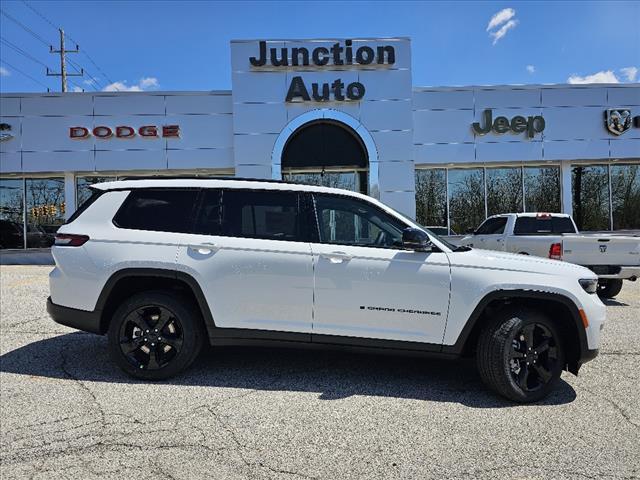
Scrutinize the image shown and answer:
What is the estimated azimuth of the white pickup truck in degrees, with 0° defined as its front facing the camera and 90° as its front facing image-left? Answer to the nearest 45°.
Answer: approximately 135°

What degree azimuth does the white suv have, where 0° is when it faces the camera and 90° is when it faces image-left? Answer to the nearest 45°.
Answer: approximately 270°

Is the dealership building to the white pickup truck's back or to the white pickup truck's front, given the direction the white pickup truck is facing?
to the front

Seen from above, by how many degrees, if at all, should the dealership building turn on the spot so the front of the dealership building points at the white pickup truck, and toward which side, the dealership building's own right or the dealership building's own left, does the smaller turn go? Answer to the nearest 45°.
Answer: approximately 45° to the dealership building's own left

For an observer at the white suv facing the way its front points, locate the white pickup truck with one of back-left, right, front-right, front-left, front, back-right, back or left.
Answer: front-left

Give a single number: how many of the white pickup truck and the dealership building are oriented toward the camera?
1

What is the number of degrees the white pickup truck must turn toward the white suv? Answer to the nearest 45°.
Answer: approximately 90° to its left

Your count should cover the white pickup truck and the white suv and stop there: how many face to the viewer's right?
1

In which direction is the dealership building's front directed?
toward the camera

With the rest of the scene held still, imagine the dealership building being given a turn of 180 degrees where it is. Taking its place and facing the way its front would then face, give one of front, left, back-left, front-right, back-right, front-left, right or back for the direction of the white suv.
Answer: back
